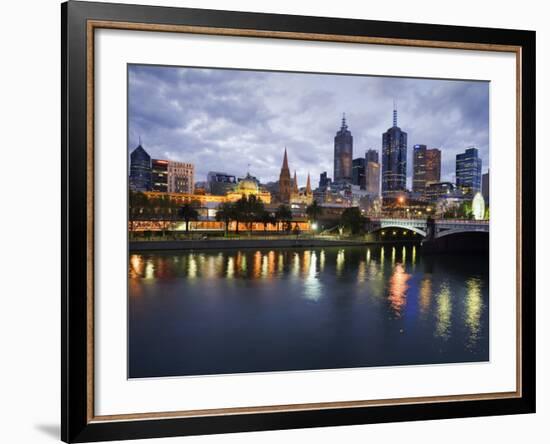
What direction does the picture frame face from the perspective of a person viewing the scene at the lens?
facing the viewer and to the right of the viewer
